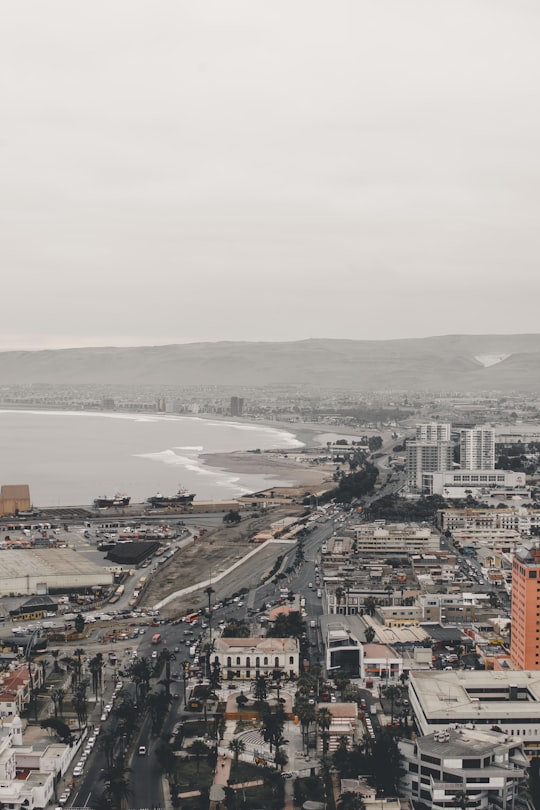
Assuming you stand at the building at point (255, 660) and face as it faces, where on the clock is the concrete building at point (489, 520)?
The concrete building is roughly at 7 o'clock from the building.

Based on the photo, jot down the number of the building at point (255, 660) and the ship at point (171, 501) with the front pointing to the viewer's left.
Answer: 1

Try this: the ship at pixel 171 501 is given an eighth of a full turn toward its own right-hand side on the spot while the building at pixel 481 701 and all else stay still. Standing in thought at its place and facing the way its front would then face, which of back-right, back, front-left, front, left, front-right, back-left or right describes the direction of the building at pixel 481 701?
back-left

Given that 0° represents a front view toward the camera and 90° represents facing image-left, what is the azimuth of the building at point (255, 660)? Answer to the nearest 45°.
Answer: approximately 0°

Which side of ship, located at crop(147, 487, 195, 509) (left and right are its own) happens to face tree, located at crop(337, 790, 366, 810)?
right

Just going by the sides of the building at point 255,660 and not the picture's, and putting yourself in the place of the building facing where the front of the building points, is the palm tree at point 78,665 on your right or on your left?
on your right

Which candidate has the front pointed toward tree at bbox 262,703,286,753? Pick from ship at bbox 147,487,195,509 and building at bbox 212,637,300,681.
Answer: the building

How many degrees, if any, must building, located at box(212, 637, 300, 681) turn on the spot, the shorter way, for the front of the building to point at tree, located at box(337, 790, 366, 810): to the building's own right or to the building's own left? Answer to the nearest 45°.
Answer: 0° — it already faces it

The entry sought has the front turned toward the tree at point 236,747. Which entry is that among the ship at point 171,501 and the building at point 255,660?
the building

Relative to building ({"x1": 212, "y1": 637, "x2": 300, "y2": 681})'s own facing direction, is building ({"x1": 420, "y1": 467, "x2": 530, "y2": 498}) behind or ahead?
behind

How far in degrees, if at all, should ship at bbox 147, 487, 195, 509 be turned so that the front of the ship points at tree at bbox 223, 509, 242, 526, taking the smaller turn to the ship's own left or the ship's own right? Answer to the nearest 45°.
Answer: approximately 45° to the ship's own right

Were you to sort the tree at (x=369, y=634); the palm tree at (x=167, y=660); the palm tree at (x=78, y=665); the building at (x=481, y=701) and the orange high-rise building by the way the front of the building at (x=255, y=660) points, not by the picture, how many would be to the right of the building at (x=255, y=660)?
2
